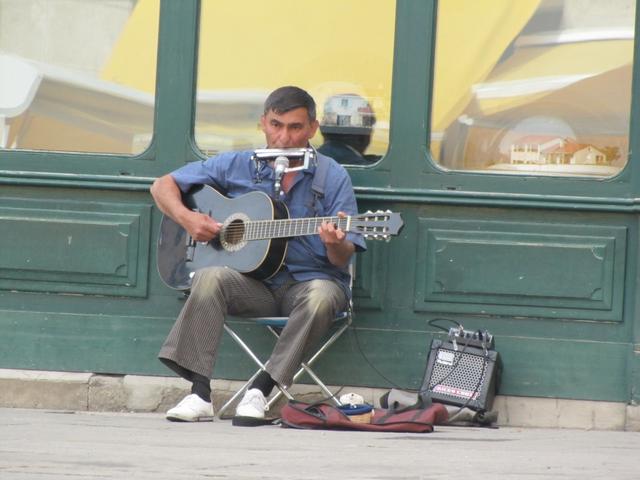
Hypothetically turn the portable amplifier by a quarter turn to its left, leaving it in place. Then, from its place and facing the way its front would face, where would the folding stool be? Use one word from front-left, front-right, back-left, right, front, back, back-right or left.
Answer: back

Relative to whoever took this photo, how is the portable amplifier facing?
facing the viewer

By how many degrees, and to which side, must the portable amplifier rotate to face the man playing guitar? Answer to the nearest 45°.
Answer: approximately 90° to its right
